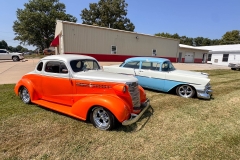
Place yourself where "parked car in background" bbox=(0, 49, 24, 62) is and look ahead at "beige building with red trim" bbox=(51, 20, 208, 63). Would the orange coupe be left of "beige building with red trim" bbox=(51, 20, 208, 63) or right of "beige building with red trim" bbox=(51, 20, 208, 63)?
right

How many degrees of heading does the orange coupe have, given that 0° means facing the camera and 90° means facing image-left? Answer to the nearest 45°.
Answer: approximately 315°

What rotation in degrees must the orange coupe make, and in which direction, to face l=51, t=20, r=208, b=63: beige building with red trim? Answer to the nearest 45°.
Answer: approximately 135° to its left

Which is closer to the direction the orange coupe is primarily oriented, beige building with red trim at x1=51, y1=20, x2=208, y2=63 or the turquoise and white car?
the turquoise and white car

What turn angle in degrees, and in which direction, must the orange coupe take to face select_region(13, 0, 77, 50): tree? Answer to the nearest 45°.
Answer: approximately 135° to its left

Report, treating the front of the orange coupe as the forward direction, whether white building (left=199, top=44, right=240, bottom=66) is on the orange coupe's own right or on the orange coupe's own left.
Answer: on the orange coupe's own left
